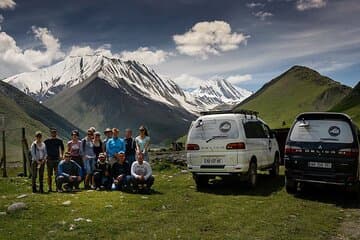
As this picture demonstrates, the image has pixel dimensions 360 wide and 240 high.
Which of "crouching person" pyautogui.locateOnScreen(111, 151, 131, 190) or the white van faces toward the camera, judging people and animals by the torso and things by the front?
the crouching person

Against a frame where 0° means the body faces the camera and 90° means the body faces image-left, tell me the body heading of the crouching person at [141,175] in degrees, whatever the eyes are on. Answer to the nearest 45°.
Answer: approximately 0°

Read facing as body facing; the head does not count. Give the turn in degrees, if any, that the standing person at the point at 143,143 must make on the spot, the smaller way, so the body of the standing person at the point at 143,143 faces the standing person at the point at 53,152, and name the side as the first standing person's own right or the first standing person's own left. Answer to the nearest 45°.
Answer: approximately 90° to the first standing person's own right

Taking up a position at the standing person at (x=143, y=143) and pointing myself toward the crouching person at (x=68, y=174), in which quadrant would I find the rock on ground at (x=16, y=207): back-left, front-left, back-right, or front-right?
front-left

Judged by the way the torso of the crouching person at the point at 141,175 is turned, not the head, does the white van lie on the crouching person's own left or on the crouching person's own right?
on the crouching person's own left

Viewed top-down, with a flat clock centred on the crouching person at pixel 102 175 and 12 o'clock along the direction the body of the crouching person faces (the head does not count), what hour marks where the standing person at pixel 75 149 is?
The standing person is roughly at 4 o'clock from the crouching person.

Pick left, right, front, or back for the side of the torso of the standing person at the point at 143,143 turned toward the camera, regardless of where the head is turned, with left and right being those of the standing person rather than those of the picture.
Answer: front

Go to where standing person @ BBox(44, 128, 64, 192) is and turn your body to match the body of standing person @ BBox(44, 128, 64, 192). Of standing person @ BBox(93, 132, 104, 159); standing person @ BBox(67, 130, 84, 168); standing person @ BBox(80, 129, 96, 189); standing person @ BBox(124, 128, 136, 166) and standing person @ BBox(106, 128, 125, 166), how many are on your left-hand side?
5

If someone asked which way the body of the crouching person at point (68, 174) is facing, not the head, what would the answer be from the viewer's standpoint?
toward the camera

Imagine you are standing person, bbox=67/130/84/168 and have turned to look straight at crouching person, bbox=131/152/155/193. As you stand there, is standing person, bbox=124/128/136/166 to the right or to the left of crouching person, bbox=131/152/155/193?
left

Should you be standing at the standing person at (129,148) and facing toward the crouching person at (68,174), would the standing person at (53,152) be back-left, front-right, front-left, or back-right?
front-right

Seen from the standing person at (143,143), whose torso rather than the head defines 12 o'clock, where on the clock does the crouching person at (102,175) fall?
The crouching person is roughly at 2 o'clock from the standing person.

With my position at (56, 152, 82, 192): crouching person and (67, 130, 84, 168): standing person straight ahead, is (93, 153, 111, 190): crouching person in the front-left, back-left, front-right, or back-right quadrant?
front-right

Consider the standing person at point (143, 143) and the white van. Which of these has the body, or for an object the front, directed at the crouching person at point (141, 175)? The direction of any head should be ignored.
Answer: the standing person

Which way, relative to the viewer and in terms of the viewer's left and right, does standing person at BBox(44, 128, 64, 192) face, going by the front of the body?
facing the viewer
